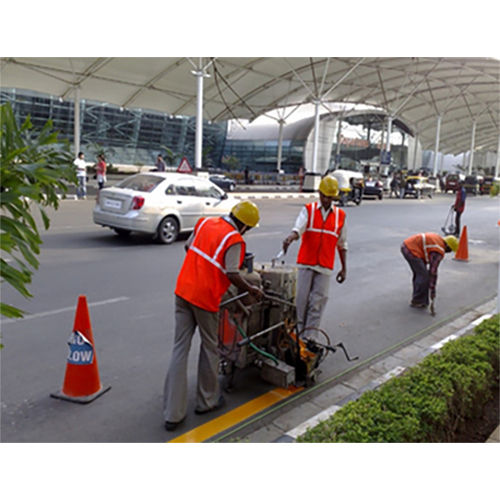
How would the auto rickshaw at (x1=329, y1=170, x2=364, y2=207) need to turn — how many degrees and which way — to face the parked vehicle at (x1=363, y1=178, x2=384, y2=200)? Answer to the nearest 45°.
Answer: approximately 45° to its left

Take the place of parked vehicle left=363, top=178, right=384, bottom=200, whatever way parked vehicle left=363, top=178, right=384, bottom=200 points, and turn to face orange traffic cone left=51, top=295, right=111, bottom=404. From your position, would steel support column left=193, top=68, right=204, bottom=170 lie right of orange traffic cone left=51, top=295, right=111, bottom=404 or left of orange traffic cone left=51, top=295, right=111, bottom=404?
right

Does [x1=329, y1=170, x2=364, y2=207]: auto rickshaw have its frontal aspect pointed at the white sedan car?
no

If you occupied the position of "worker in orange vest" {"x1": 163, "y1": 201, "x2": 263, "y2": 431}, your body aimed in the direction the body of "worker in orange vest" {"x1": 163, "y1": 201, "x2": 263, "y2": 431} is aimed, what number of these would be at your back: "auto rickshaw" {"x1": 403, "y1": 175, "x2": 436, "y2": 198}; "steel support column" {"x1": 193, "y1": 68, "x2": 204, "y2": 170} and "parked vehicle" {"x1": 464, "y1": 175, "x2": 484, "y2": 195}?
0

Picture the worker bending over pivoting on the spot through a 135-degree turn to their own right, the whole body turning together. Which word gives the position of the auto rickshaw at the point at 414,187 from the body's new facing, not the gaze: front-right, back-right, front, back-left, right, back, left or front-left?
back-right

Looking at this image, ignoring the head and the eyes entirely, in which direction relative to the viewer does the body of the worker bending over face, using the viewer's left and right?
facing to the right of the viewer

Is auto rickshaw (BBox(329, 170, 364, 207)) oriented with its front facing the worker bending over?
no

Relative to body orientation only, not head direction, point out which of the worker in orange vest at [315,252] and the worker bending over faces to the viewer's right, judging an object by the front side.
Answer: the worker bending over

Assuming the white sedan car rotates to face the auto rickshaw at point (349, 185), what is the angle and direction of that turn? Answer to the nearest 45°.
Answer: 0° — it already faces it

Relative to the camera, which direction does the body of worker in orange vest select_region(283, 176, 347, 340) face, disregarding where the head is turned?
toward the camera

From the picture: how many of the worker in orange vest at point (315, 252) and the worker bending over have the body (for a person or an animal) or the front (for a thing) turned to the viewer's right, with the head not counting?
1

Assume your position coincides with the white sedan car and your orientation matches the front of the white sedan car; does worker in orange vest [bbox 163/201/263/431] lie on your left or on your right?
on your right

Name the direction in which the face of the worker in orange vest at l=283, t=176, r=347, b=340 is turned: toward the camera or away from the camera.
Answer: toward the camera
